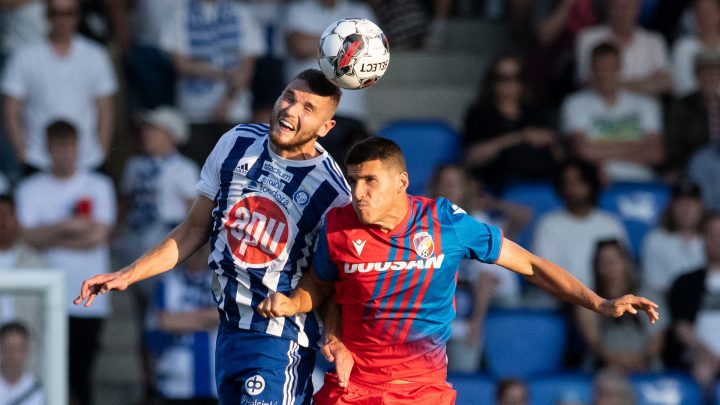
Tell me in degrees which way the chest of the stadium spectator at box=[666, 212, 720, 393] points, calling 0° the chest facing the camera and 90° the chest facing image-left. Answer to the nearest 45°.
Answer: approximately 0°

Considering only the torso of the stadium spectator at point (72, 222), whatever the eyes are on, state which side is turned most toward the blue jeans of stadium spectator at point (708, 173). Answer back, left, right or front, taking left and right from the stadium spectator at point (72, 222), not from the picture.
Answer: left

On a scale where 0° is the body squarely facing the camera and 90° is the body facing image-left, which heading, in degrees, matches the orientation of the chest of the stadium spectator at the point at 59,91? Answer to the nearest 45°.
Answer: approximately 0°
